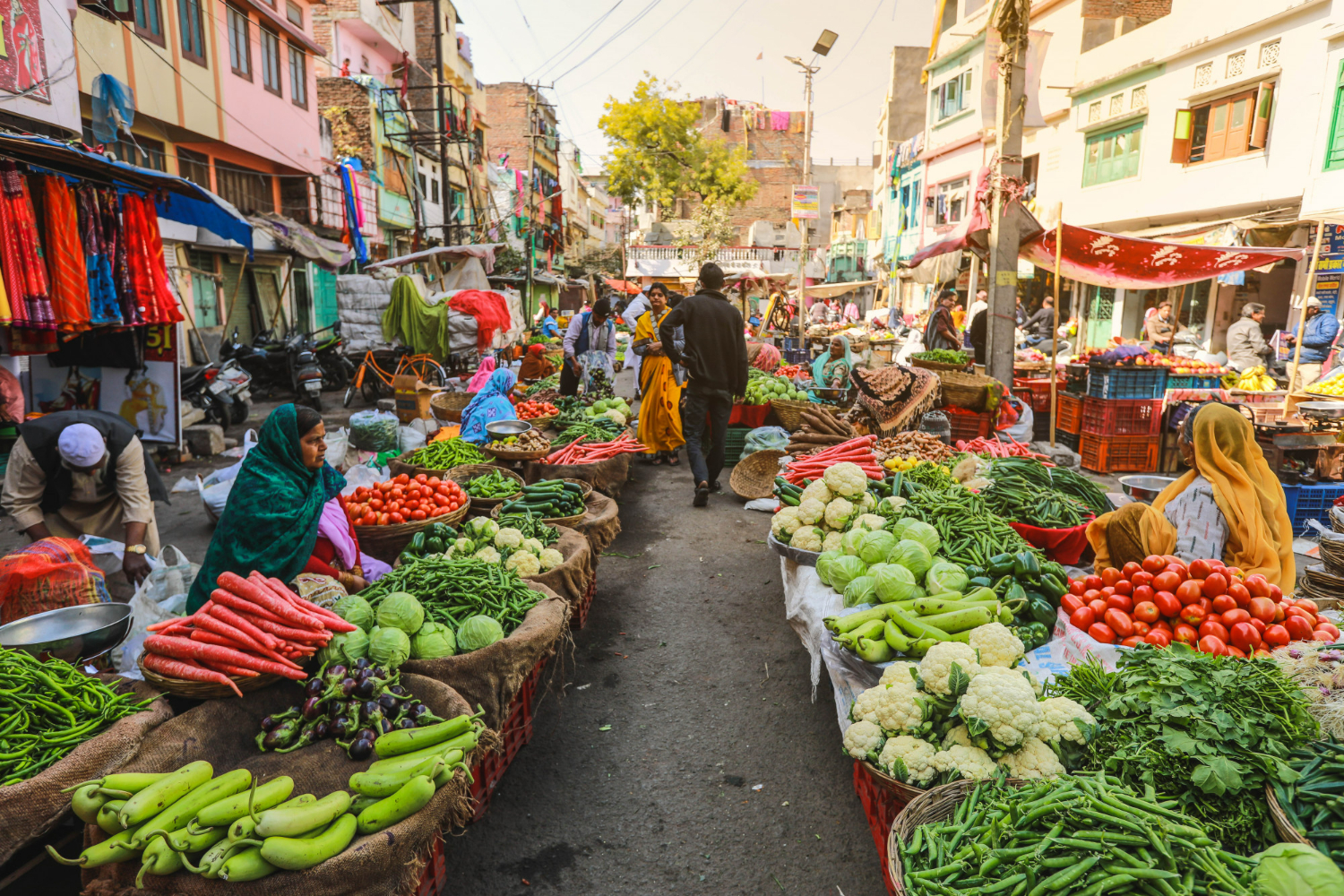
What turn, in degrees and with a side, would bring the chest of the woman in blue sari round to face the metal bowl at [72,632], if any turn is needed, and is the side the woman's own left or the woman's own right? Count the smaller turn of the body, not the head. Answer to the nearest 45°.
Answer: approximately 90° to the woman's own right

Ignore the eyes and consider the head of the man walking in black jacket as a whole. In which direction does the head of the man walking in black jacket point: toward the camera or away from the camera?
away from the camera

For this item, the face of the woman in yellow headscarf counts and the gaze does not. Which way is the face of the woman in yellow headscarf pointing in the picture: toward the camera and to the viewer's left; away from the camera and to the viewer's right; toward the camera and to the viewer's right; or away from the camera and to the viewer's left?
away from the camera and to the viewer's left

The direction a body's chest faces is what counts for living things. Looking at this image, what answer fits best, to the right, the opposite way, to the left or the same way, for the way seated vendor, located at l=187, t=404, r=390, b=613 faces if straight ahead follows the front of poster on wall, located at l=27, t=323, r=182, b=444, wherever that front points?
to the left

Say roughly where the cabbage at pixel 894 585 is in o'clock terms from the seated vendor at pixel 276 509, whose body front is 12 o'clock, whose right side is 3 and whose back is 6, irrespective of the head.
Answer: The cabbage is roughly at 1 o'clock from the seated vendor.

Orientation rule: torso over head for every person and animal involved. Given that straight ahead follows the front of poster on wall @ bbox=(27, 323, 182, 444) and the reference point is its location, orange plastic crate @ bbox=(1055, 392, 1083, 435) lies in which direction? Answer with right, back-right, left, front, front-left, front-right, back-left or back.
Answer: front-left

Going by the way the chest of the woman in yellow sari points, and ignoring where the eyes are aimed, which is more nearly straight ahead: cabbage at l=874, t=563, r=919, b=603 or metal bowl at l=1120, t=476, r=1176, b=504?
the cabbage

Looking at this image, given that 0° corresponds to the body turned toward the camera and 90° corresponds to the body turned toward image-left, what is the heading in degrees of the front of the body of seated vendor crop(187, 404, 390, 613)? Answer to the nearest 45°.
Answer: approximately 270°

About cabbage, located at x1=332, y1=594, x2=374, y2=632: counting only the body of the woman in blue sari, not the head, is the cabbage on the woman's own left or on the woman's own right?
on the woman's own right

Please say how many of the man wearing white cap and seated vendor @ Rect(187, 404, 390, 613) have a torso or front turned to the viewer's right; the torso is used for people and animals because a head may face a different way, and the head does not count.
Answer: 1

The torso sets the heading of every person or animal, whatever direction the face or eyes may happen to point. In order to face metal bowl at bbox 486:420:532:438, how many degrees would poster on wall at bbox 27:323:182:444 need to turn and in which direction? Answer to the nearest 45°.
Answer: approximately 45° to its left

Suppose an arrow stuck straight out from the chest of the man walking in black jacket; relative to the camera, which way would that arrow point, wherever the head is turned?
away from the camera
